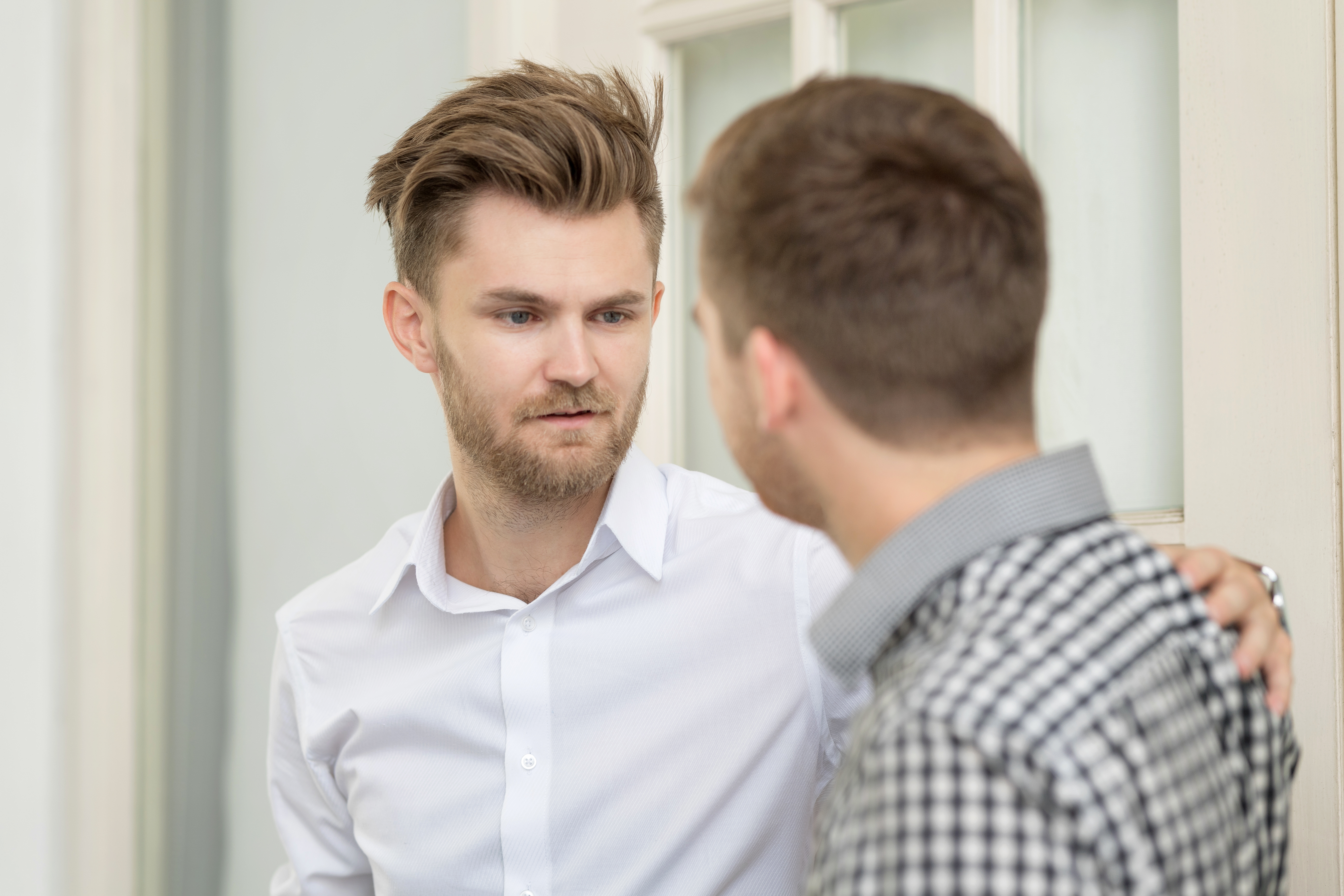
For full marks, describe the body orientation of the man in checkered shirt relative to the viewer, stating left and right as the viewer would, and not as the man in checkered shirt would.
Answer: facing away from the viewer and to the left of the viewer

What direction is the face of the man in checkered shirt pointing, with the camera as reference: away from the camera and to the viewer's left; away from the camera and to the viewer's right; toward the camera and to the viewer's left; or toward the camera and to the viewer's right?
away from the camera and to the viewer's left

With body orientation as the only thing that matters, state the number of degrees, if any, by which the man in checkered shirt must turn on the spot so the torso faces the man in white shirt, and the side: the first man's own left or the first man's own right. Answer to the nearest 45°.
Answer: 0° — they already face them

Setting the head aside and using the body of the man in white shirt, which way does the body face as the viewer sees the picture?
toward the camera

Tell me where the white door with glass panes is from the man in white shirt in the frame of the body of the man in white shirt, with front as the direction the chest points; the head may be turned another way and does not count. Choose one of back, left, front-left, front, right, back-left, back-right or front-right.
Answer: left

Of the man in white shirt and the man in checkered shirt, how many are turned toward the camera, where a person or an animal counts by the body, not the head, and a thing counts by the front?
1

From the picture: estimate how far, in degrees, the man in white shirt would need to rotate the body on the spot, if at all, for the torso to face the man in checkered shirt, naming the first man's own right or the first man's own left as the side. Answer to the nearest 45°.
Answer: approximately 45° to the first man's own left

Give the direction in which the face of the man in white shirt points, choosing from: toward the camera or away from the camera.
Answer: toward the camera

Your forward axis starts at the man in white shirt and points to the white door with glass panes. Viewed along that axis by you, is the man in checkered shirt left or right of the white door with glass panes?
right

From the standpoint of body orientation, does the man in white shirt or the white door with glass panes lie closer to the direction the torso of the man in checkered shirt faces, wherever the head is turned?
the man in white shirt

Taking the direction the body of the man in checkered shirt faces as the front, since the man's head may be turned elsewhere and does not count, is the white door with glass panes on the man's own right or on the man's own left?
on the man's own right

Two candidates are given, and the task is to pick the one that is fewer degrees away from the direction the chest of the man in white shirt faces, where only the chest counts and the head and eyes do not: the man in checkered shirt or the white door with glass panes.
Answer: the man in checkered shirt

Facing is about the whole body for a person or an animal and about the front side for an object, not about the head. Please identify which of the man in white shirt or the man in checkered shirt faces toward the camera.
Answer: the man in white shirt
